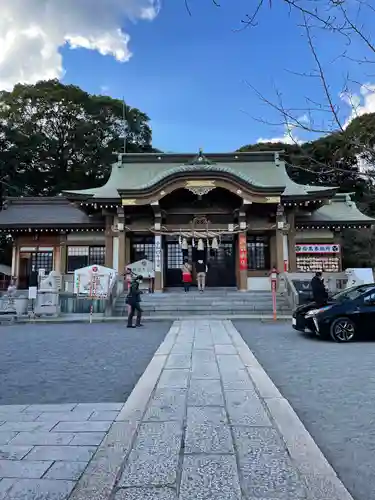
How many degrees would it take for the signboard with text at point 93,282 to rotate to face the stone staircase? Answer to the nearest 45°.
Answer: approximately 90° to its left

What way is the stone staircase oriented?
toward the camera

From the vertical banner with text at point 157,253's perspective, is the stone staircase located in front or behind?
in front

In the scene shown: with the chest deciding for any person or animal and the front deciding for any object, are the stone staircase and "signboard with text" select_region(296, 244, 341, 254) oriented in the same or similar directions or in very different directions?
same or similar directions

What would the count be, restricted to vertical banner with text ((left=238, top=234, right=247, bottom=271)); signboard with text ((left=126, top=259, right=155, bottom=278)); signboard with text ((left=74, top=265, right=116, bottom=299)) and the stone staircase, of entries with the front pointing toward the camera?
4

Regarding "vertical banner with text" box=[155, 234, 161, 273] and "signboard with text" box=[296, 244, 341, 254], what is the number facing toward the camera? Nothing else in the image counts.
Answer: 2

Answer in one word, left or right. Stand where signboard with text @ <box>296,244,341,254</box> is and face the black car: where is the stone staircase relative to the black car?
right

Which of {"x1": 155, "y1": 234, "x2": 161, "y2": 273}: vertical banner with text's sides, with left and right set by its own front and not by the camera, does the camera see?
front

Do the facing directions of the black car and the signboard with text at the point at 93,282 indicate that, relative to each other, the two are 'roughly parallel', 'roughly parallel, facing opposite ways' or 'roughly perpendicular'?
roughly perpendicular

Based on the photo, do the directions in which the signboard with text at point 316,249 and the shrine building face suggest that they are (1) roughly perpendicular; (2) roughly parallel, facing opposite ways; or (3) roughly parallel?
roughly parallel

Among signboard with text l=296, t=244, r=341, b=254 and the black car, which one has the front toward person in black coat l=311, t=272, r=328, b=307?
the signboard with text

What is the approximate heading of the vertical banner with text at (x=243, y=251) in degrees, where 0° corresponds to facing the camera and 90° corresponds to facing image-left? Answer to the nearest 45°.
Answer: approximately 0°

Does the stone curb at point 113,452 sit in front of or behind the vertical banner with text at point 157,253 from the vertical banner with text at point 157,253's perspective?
in front

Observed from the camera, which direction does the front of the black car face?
facing the viewer and to the left of the viewer

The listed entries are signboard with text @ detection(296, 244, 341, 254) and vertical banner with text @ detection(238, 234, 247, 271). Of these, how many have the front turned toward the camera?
2

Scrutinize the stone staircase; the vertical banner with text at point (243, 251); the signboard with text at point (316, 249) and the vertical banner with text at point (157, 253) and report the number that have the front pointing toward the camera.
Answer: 4

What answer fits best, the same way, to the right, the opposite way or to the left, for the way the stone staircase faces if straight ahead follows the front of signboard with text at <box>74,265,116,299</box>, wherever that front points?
the same way

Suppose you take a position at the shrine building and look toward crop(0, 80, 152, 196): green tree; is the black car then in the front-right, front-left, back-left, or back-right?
back-left
